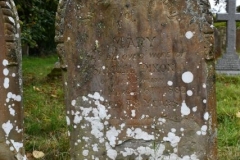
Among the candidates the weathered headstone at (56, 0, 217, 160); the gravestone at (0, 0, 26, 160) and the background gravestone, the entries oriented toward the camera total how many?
3

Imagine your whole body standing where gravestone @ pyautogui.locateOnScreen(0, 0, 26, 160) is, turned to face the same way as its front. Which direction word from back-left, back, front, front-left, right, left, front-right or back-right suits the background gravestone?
back-left

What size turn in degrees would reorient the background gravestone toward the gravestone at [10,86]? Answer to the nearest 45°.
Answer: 0° — it already faces it

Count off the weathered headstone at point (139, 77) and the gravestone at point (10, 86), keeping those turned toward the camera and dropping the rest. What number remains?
2

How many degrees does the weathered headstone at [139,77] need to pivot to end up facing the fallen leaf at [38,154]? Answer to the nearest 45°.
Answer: approximately 90° to its right

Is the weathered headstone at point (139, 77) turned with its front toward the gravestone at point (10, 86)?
no

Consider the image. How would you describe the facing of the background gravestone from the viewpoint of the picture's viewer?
facing the viewer

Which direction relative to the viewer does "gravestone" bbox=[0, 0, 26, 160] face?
toward the camera

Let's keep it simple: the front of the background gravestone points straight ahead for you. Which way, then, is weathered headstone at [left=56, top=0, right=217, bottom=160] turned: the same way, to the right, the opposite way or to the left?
the same way

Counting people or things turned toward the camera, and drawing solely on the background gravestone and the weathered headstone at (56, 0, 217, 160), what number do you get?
2

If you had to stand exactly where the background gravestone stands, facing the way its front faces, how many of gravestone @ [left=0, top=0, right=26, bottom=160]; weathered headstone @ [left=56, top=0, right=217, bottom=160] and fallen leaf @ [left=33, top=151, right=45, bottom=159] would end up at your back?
0

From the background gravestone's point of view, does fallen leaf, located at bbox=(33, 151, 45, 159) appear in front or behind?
in front

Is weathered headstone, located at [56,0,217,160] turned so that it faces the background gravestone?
no

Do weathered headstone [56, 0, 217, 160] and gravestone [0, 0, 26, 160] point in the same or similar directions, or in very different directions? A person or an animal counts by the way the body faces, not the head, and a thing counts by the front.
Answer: same or similar directions

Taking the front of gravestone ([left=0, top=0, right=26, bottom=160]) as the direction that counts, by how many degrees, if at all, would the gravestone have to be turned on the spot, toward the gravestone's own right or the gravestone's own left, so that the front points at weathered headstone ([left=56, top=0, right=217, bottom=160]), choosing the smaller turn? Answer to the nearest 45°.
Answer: approximately 90° to the gravestone's own left
